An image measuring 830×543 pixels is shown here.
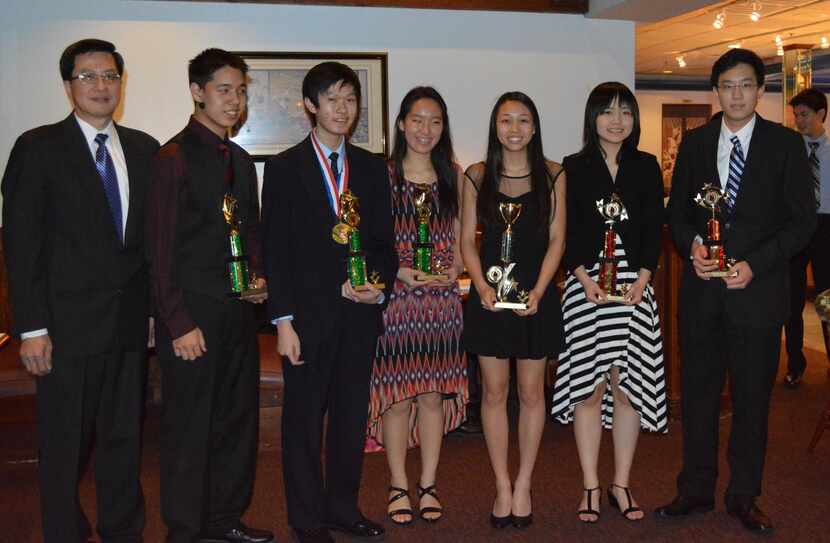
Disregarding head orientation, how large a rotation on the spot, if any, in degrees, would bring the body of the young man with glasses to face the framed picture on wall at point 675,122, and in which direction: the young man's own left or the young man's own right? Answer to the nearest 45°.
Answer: approximately 180°

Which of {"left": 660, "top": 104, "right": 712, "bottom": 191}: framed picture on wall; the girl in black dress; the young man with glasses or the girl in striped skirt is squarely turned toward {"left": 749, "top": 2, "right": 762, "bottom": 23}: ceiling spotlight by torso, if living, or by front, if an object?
the framed picture on wall

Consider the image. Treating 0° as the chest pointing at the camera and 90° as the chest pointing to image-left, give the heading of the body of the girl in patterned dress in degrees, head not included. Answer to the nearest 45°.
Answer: approximately 0°

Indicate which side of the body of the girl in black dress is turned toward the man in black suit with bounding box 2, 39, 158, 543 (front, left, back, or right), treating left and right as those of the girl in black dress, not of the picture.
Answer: right

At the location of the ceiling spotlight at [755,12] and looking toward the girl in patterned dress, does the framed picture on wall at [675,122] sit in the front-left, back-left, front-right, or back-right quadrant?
back-right

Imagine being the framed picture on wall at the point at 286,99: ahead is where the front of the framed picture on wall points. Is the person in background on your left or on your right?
on your left

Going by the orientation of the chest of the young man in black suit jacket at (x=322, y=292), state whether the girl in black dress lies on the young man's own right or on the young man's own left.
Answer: on the young man's own left
